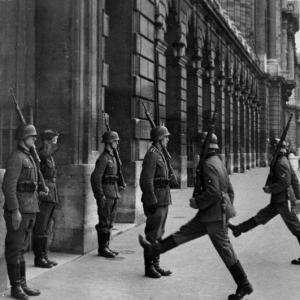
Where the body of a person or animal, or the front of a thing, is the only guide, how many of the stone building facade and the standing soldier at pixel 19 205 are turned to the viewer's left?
0

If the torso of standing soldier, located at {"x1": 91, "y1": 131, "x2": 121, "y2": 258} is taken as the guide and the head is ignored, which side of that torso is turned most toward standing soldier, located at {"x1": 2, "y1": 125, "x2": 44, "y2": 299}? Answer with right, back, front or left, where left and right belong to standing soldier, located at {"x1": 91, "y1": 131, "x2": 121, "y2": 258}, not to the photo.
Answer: right

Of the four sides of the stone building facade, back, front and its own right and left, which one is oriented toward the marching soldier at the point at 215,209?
front

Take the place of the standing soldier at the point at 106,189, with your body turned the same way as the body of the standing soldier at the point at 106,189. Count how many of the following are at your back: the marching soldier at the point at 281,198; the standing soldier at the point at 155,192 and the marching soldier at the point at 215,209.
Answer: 0

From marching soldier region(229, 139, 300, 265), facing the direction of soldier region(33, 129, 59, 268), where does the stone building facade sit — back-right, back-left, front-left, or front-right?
front-right

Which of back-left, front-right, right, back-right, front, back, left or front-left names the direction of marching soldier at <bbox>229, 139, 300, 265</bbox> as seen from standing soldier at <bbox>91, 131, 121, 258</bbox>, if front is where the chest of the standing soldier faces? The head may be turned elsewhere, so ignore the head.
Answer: front-left

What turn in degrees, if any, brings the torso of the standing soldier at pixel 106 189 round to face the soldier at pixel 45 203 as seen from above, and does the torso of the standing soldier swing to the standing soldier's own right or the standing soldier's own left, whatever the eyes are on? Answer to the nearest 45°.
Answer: approximately 90° to the standing soldier's own right

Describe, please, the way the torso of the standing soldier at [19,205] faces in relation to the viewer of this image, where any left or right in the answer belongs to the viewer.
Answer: facing the viewer and to the right of the viewer

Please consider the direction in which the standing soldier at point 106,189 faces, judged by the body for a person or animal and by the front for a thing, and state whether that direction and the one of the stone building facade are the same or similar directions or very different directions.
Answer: same or similar directions

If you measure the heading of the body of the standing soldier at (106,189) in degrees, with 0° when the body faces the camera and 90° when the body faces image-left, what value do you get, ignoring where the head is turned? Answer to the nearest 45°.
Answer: approximately 315°
